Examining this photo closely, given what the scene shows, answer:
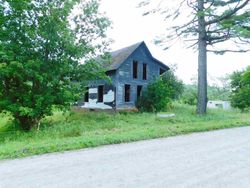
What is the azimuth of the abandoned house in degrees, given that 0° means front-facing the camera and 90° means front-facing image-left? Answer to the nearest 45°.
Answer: approximately 315°

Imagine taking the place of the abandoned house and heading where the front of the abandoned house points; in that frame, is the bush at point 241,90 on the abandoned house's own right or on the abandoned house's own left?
on the abandoned house's own left

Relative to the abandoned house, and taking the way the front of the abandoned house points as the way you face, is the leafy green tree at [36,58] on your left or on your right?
on your right
